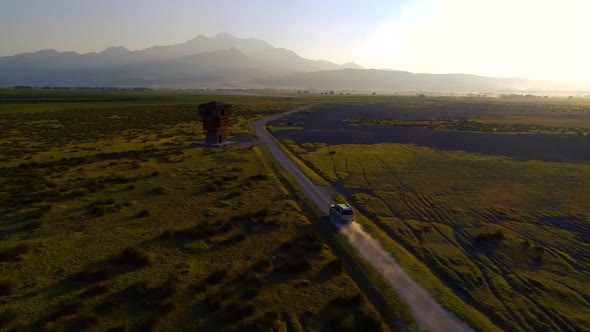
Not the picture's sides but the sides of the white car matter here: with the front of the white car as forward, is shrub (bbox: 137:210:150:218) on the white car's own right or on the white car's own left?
on the white car's own left

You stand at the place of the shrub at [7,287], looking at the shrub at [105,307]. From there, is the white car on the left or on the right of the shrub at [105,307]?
left

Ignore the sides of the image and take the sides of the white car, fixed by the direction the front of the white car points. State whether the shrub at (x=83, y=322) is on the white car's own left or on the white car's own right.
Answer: on the white car's own left

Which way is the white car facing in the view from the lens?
facing away from the viewer and to the left of the viewer

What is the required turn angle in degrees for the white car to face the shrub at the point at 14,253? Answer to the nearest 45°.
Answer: approximately 90° to its left

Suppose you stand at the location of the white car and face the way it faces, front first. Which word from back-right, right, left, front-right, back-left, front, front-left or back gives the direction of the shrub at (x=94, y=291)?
left

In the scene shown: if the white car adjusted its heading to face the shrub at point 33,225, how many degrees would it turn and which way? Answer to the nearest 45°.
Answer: approximately 45° to its left

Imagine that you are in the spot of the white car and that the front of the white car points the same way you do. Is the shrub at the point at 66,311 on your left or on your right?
on your left

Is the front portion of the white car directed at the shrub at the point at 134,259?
no

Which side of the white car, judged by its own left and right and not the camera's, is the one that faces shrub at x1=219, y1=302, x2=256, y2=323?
back

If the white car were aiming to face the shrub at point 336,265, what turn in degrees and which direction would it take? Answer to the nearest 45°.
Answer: approximately 135° to its left

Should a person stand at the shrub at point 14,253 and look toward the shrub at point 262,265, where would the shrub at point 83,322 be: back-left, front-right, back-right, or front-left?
front-right

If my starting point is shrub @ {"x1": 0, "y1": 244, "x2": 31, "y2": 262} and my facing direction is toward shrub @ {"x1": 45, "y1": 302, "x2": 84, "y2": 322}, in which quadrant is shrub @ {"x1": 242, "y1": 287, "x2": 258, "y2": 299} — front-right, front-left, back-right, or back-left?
front-left

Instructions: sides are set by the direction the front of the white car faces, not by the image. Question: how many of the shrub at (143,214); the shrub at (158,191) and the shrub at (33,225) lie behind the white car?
0

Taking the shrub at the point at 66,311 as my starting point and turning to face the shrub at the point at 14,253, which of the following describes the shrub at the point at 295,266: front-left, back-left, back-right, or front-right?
back-right

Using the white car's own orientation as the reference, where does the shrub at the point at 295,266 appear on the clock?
The shrub is roughly at 8 o'clock from the white car.

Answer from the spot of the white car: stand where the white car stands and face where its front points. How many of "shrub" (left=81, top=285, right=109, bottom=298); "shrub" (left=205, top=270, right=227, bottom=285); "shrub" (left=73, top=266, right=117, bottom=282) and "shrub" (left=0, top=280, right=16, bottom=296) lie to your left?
4

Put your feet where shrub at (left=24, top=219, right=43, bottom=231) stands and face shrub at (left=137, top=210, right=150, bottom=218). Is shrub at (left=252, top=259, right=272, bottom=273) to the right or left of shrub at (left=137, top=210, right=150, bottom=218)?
right

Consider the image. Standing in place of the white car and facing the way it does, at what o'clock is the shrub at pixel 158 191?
The shrub is roughly at 11 o'clock from the white car.
